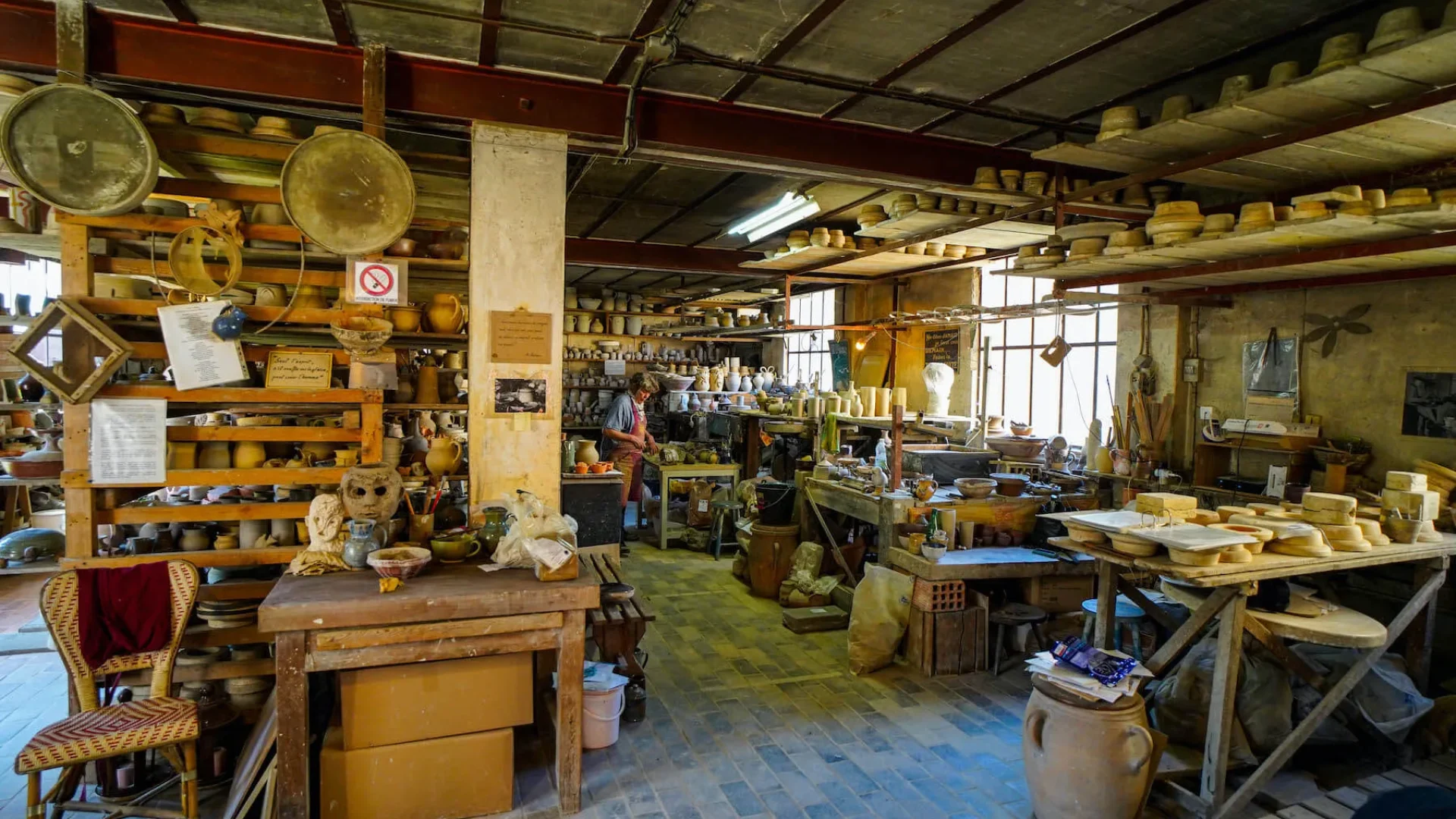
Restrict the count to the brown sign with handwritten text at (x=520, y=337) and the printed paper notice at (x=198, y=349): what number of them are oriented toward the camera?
2

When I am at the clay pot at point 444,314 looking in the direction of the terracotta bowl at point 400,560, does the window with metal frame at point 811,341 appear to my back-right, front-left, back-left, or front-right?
back-left

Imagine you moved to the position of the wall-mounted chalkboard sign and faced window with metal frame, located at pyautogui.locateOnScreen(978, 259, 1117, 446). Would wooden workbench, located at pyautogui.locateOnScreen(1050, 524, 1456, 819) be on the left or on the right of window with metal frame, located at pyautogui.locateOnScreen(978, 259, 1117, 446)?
right

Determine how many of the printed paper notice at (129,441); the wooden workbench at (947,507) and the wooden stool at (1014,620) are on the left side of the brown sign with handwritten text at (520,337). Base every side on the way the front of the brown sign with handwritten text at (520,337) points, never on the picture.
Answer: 2

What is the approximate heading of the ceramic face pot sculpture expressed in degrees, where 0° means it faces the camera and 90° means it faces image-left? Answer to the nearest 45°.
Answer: approximately 0°

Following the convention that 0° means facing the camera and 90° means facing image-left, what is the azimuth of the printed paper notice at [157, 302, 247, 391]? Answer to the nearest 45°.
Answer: approximately 0°
